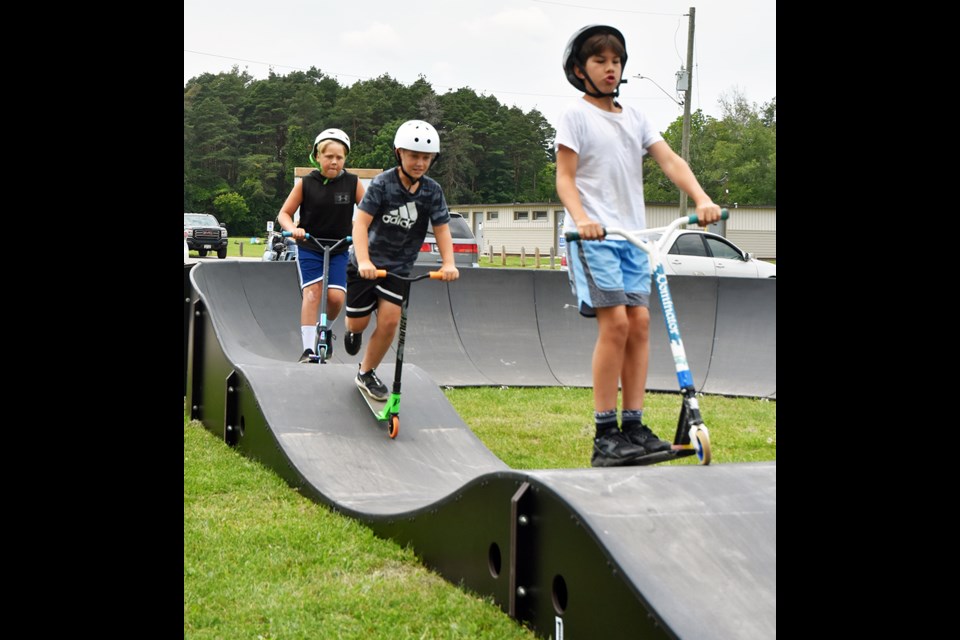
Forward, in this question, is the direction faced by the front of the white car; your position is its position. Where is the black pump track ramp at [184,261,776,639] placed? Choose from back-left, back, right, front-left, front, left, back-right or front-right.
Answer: right

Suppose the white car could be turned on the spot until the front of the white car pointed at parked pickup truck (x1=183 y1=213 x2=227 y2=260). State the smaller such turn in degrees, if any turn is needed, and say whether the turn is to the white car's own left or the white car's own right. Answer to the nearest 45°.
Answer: approximately 135° to the white car's own left

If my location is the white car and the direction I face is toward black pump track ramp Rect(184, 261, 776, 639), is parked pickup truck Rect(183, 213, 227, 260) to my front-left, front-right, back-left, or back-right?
back-right

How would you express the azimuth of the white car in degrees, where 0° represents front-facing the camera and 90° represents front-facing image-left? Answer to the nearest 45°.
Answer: approximately 270°
